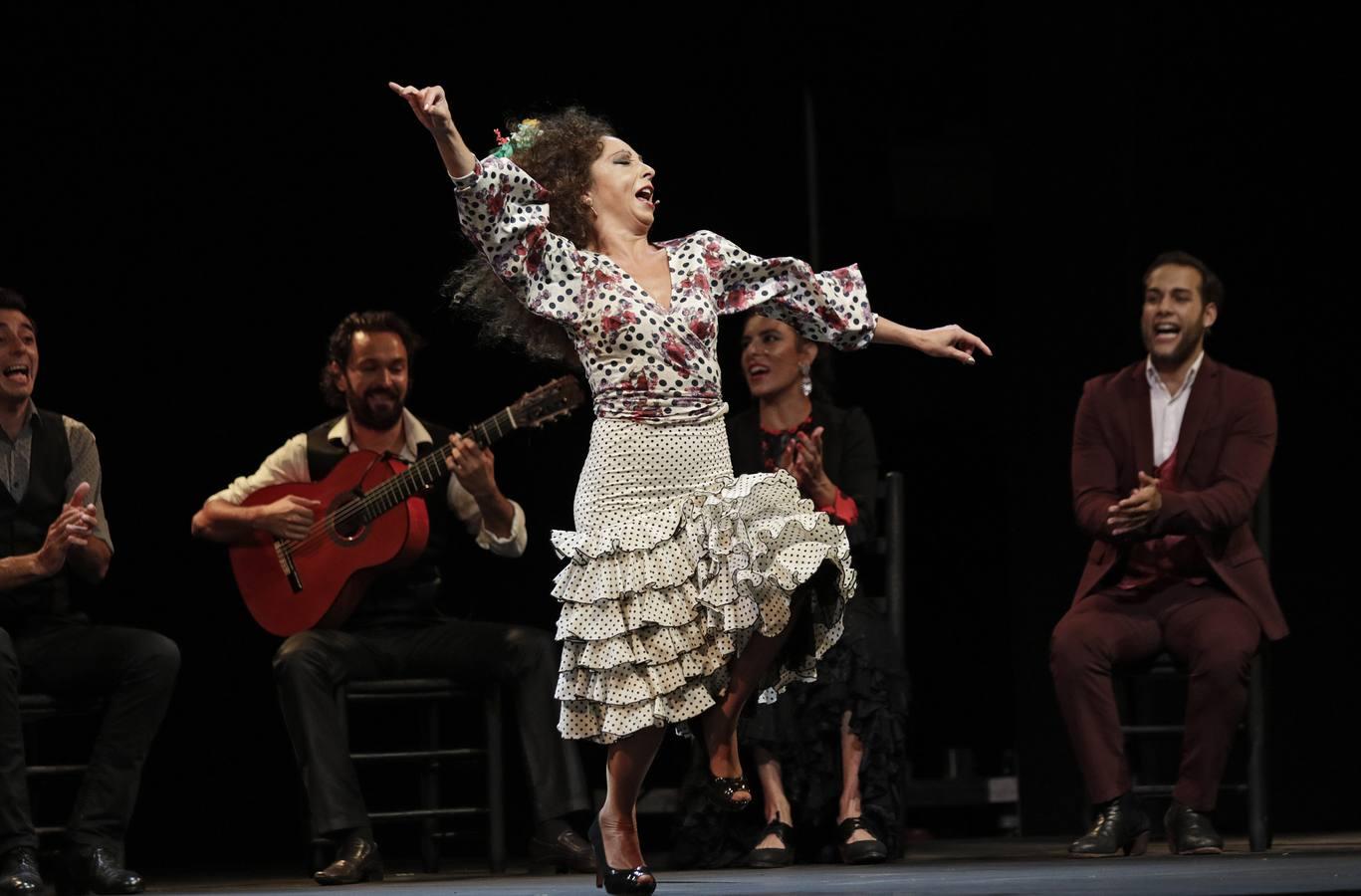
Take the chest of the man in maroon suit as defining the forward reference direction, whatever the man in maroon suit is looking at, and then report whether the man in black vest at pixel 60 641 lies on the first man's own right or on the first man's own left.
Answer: on the first man's own right

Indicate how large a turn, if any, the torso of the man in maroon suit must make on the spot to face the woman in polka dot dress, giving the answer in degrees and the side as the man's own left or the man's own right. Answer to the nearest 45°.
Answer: approximately 45° to the man's own right

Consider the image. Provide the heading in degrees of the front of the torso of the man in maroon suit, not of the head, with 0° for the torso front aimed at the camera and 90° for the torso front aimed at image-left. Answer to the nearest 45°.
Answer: approximately 0°

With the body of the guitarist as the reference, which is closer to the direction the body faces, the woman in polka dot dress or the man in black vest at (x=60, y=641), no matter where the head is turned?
the woman in polka dot dress

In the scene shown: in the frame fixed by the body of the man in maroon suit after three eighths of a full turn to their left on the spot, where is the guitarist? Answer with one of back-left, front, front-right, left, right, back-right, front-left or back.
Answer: back-left

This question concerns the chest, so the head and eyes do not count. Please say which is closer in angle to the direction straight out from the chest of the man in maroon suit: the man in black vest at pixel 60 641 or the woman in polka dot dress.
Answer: the woman in polka dot dress
